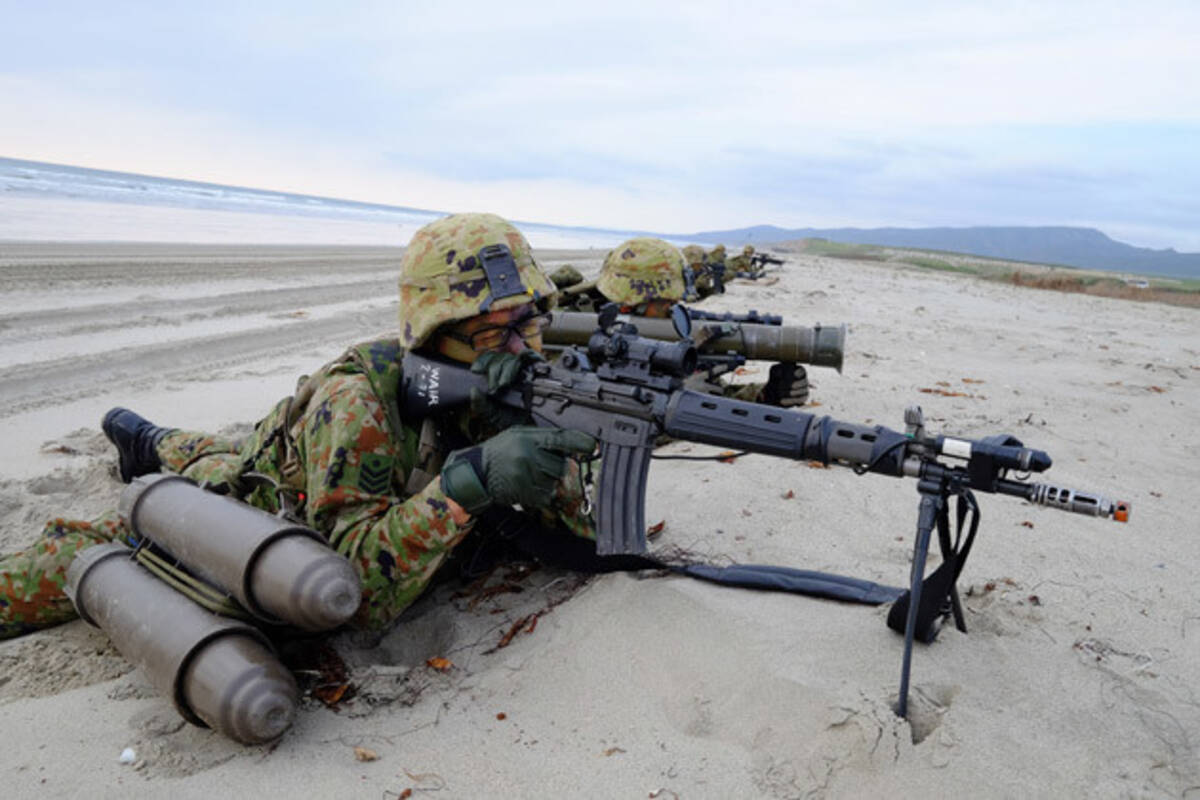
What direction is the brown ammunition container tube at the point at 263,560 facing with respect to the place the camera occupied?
facing the viewer and to the right of the viewer

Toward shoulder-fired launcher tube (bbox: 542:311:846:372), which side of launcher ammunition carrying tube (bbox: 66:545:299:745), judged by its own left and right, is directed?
left

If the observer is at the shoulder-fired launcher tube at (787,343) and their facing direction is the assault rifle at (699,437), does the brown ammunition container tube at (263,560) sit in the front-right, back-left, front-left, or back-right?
front-right
